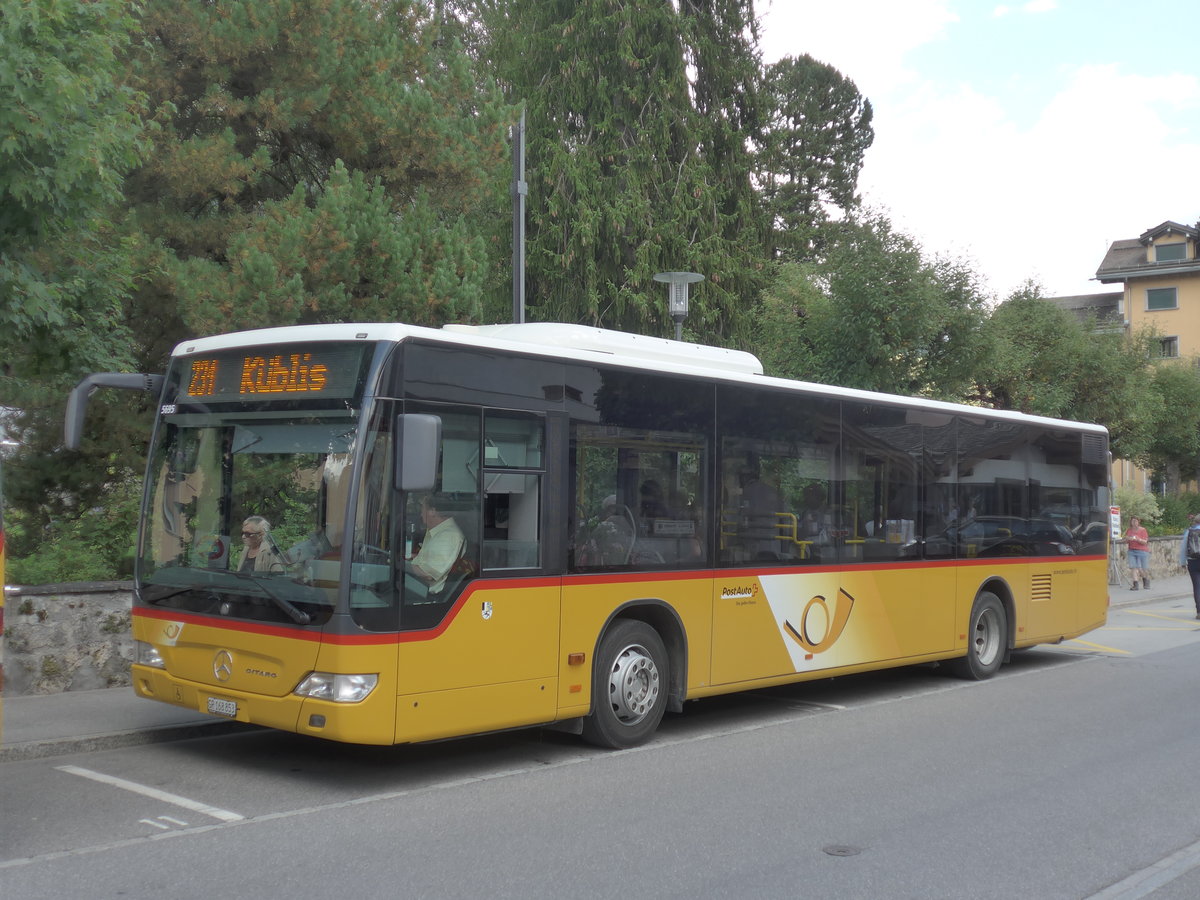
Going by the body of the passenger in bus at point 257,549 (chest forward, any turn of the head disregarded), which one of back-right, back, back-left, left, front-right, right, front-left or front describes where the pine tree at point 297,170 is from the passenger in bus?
back-right

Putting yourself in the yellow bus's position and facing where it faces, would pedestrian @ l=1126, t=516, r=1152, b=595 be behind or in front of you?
behind

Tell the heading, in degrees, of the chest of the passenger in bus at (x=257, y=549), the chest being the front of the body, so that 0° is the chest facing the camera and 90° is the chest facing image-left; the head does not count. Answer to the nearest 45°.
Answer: approximately 45°

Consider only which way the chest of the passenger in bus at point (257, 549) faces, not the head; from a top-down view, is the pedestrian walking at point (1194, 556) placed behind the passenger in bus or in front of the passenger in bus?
behind

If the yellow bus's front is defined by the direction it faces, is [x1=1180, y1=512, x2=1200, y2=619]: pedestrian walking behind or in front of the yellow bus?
behind

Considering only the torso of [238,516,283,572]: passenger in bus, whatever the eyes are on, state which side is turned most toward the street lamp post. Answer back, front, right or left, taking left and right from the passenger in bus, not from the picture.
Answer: back

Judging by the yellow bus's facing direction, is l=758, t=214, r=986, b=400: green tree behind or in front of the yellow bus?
behind

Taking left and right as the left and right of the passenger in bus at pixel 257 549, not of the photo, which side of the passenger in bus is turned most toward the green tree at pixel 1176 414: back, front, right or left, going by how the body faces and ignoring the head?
back

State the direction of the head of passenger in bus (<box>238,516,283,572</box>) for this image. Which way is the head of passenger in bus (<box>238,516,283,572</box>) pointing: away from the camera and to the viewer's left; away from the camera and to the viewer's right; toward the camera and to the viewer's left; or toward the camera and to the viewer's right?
toward the camera and to the viewer's left

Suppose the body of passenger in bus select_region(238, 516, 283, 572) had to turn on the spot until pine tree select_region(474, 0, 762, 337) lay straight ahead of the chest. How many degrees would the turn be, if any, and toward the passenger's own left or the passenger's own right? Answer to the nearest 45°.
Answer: approximately 180°
